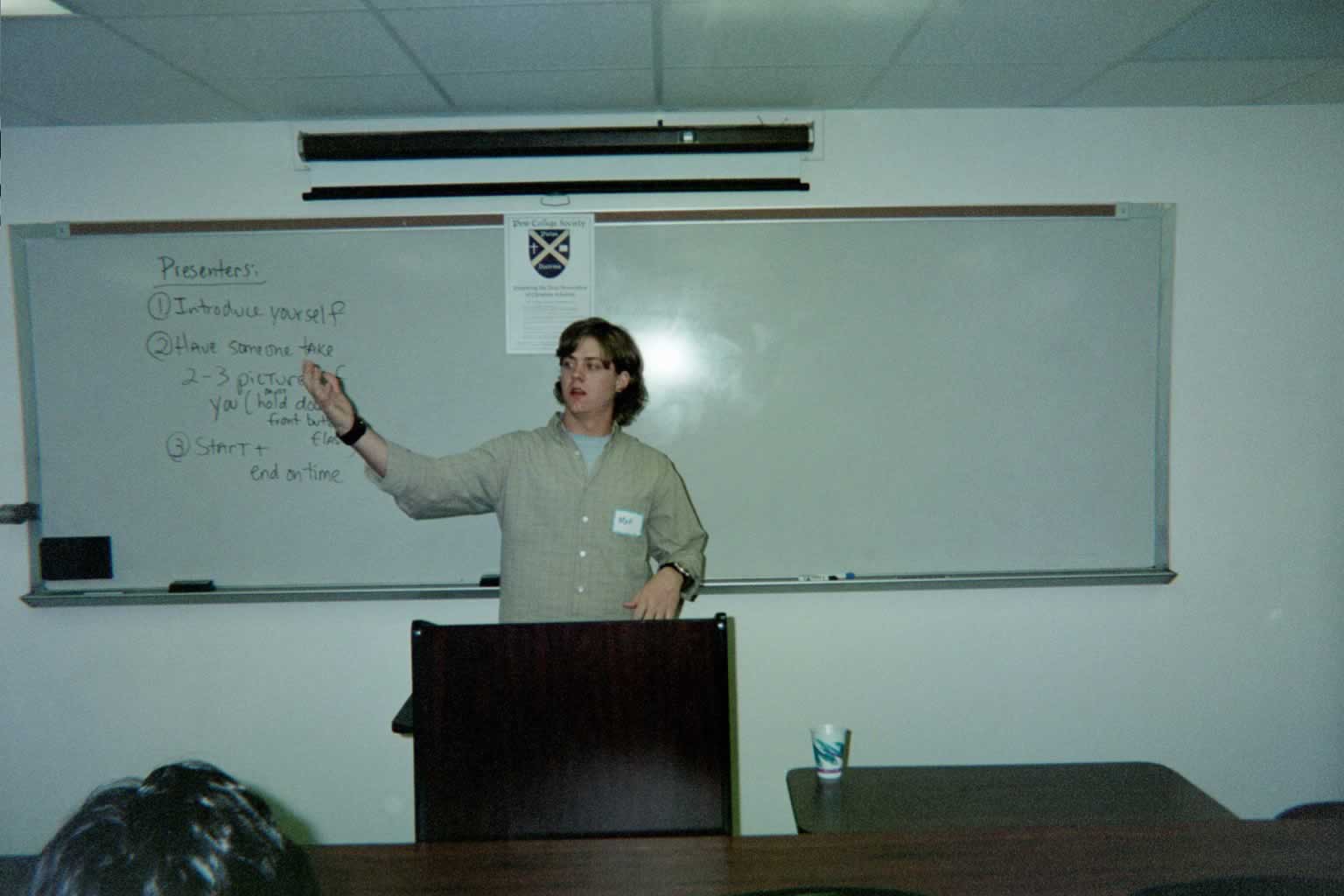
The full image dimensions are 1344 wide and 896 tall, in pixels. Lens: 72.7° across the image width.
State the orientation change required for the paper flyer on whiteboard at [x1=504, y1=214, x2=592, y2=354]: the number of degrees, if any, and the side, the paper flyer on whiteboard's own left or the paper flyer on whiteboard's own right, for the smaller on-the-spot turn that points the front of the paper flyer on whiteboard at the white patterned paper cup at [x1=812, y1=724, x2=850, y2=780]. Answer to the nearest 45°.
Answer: approximately 45° to the paper flyer on whiteboard's own left

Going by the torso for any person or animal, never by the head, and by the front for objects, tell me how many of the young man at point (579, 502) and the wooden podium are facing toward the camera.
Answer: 2

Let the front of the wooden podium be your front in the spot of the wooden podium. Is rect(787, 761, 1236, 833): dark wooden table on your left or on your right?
on your left

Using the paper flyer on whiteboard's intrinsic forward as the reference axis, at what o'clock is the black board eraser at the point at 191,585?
The black board eraser is roughly at 3 o'clock from the paper flyer on whiteboard.

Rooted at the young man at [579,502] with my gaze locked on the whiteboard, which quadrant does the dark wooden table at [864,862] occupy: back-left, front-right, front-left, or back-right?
back-right

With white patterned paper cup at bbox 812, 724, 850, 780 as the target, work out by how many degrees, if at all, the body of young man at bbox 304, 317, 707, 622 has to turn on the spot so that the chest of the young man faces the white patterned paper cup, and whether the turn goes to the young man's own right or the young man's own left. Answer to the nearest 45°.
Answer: approximately 45° to the young man's own left

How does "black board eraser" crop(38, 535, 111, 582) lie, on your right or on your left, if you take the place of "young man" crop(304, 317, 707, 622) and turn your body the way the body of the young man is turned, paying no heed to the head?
on your right

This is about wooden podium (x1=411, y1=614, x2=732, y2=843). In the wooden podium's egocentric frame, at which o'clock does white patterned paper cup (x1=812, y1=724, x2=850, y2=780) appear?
The white patterned paper cup is roughly at 8 o'clock from the wooden podium.

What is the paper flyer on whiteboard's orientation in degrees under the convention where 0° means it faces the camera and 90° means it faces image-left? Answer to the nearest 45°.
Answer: approximately 0°
